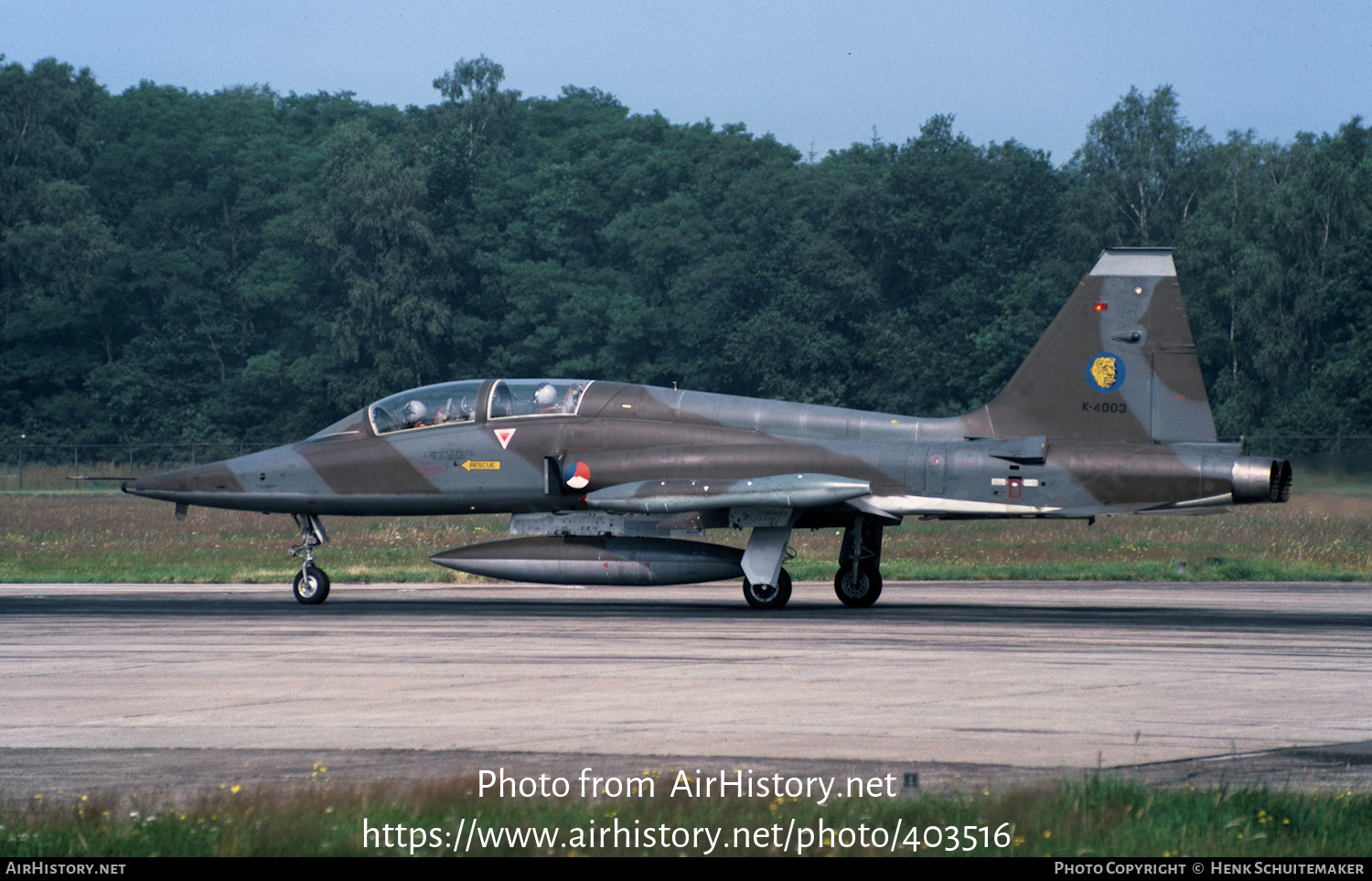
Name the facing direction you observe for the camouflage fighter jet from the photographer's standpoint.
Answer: facing to the left of the viewer
